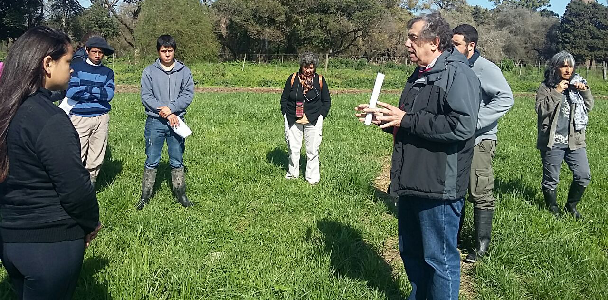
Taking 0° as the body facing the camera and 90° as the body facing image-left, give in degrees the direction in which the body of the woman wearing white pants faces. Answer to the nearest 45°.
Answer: approximately 0°

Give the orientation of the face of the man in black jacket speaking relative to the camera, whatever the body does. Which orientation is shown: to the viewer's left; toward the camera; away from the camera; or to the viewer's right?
to the viewer's left

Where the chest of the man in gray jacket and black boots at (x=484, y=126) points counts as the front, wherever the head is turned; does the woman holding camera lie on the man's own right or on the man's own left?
on the man's own right

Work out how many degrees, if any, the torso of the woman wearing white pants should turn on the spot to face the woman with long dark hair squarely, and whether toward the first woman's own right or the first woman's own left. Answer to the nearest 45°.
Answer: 0° — they already face them

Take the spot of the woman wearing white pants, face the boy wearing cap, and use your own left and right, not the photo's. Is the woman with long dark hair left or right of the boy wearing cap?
left

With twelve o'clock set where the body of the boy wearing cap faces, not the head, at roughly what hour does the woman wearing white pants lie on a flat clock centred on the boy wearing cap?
The woman wearing white pants is roughly at 9 o'clock from the boy wearing cap.

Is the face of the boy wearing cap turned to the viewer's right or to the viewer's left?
to the viewer's right

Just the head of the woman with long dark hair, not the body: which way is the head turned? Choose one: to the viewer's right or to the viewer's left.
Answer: to the viewer's right

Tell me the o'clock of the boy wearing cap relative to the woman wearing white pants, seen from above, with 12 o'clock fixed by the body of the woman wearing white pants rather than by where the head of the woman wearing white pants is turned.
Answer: The boy wearing cap is roughly at 2 o'clock from the woman wearing white pants.

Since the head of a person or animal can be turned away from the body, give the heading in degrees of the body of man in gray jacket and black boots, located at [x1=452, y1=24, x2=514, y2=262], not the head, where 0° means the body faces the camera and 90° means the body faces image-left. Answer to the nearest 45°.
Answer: approximately 90°

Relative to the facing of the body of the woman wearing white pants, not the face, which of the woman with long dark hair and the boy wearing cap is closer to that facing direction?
the woman with long dark hair

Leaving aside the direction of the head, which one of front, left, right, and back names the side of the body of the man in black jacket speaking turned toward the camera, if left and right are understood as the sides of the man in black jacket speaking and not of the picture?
left

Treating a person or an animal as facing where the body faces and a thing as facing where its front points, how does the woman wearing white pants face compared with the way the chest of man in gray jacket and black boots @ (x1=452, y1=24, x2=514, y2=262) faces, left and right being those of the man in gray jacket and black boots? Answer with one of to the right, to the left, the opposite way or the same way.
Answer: to the left

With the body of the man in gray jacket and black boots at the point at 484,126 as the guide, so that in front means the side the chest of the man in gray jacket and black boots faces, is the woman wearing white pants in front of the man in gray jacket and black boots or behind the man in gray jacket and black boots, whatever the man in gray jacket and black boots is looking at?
in front
